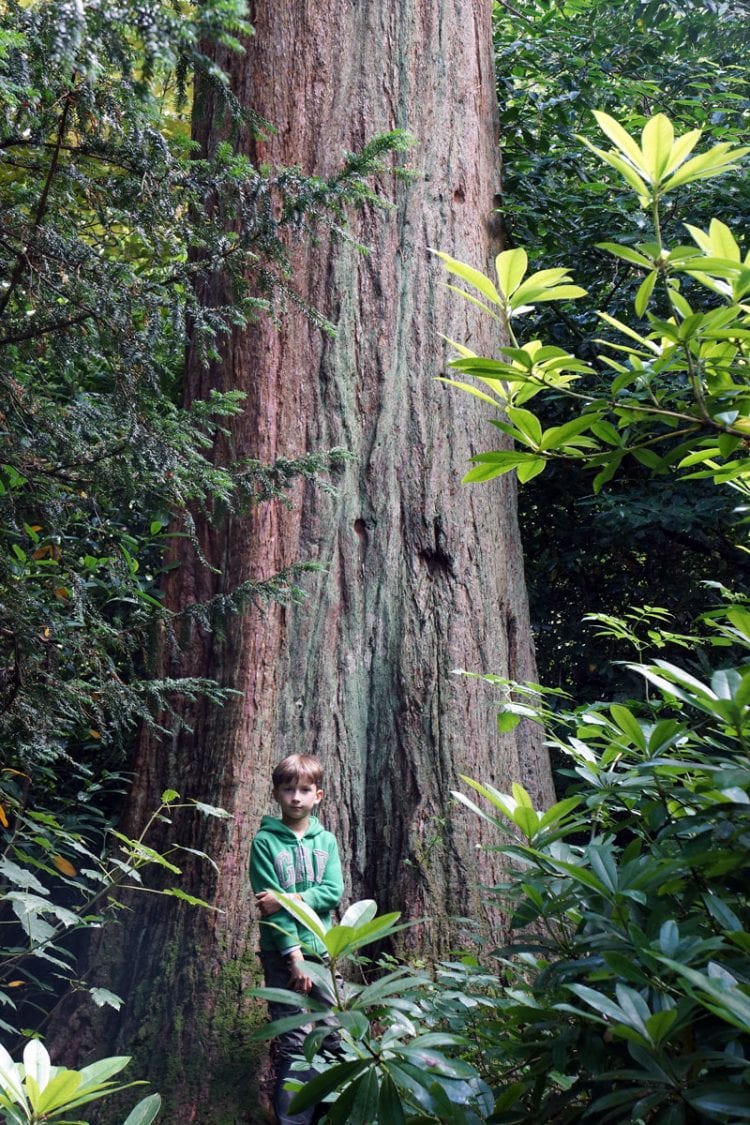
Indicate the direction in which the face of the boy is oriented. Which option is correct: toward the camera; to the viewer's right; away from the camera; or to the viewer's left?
toward the camera

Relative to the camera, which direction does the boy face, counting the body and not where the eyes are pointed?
toward the camera
